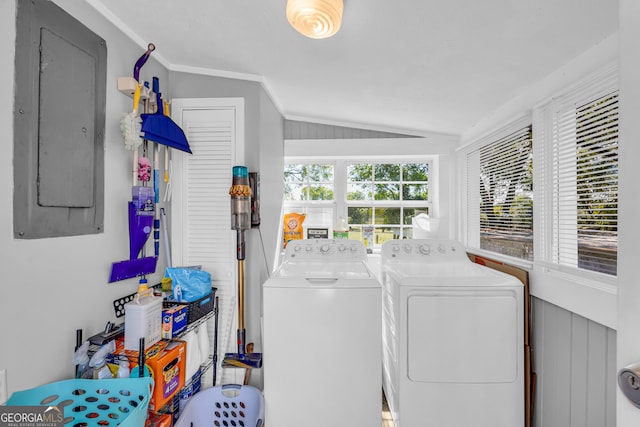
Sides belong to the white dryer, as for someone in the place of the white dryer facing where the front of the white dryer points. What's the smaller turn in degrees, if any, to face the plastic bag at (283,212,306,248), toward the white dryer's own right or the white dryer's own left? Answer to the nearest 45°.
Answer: approximately 135° to the white dryer's own right

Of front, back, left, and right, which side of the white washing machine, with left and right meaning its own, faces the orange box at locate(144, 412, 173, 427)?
right

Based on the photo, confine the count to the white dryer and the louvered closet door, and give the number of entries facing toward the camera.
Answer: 2

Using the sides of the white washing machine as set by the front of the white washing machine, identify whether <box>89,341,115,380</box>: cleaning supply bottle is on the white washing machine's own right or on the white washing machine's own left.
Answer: on the white washing machine's own right

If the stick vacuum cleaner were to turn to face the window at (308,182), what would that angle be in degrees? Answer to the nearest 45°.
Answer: approximately 135° to its left

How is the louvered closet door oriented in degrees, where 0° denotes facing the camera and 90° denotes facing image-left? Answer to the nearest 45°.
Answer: approximately 0°

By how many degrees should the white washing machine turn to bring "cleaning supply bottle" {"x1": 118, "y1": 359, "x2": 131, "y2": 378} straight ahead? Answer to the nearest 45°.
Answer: approximately 90° to its right

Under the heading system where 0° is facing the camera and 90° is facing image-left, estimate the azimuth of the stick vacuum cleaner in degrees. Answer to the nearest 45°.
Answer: approximately 0°

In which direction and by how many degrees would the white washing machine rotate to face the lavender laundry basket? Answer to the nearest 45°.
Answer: approximately 90° to its right
